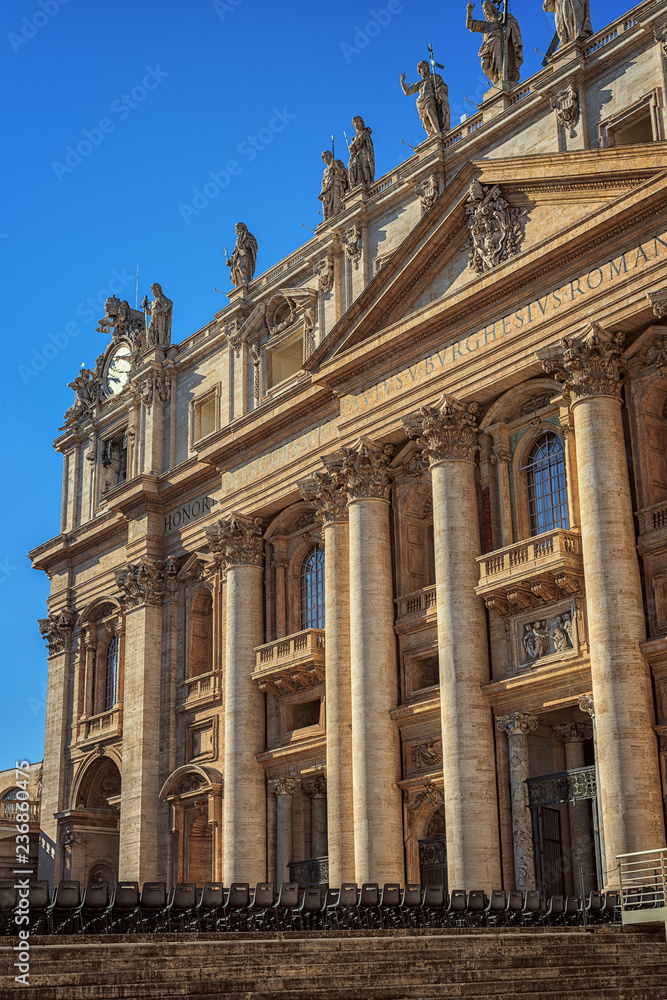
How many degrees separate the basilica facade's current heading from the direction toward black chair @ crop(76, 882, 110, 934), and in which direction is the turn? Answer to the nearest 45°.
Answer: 0° — it already faces it

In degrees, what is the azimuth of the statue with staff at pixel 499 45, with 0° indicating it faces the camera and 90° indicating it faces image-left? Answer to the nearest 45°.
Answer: approximately 45°

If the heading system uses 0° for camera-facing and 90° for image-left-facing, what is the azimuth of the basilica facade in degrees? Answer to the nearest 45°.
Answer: approximately 45°
